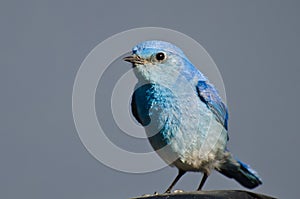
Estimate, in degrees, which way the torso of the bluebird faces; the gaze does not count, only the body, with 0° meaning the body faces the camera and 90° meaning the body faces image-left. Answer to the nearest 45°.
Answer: approximately 45°
